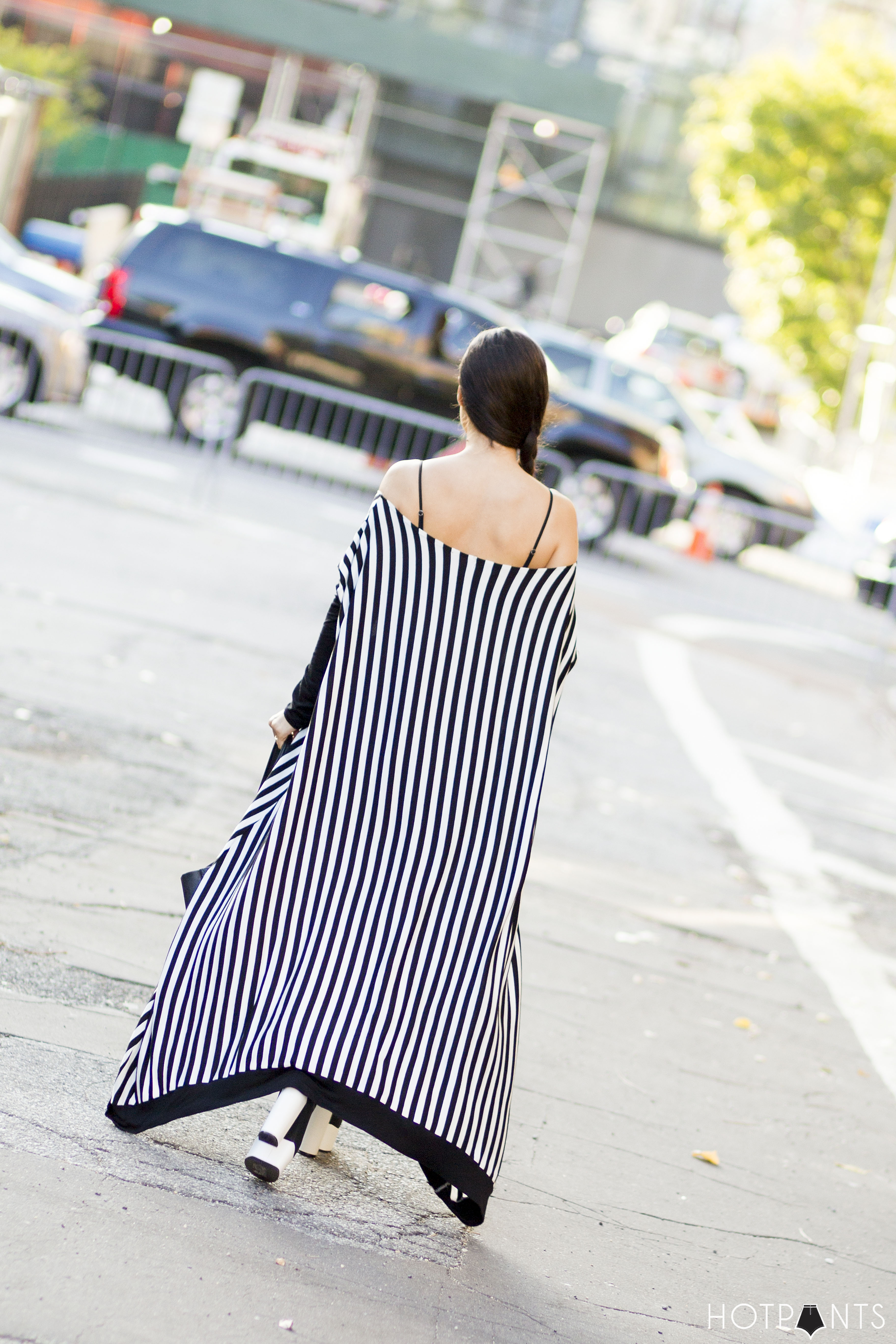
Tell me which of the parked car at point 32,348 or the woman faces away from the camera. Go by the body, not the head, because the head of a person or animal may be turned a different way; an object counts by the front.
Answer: the woman

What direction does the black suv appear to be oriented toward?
to the viewer's right

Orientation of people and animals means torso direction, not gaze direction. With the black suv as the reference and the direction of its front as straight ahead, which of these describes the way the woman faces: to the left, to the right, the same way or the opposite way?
to the left

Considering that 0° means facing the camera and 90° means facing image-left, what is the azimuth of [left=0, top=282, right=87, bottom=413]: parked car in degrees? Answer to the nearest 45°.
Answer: approximately 270°

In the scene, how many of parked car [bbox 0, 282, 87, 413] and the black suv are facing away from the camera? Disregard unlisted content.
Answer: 0

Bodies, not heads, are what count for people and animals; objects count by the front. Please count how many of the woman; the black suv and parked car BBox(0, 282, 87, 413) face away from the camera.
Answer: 1

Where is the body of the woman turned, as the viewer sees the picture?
away from the camera

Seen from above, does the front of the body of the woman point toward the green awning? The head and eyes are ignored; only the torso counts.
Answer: yes

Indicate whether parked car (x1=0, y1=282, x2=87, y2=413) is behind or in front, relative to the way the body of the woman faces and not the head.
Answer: in front

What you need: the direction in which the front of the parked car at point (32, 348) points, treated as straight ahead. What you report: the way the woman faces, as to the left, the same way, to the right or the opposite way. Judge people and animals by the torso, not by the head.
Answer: to the left

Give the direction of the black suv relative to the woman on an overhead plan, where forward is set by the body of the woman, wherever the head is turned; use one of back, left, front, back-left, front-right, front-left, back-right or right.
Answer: front

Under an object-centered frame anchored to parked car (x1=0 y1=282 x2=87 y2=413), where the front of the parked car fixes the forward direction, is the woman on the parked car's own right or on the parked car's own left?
on the parked car's own right

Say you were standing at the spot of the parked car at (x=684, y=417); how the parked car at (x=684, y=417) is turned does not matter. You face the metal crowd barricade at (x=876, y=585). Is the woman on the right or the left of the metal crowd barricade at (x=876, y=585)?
right

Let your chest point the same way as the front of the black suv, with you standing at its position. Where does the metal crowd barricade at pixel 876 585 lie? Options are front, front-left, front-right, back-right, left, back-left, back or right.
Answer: front

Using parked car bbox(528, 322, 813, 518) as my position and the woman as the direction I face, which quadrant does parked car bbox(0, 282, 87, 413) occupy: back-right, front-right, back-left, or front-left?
front-right

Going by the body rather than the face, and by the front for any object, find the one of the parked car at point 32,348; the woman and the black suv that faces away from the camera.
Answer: the woman

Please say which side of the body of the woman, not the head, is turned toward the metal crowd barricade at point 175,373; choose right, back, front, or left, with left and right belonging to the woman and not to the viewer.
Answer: front

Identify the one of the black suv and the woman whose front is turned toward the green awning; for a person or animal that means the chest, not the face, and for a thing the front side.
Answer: the woman
